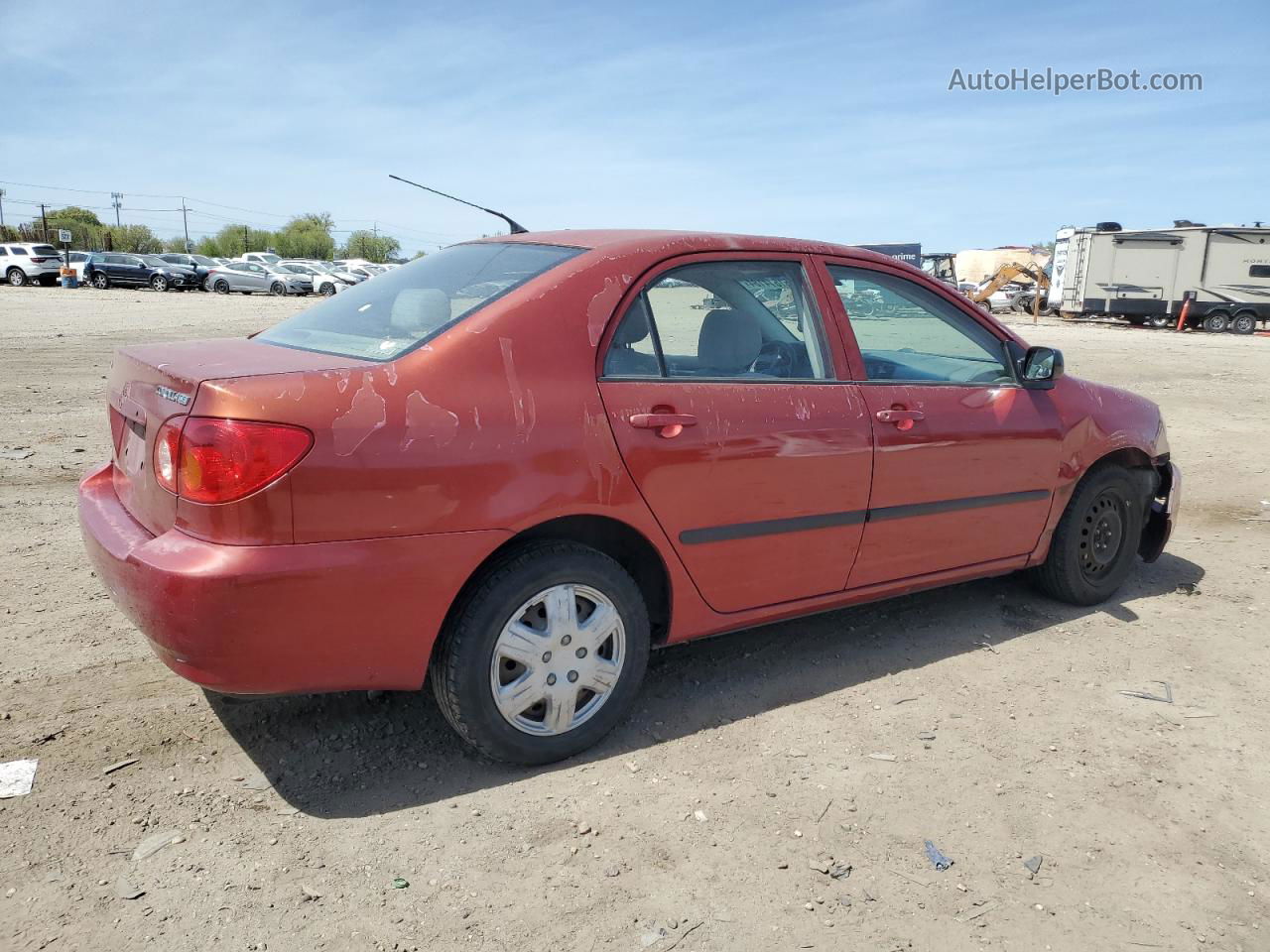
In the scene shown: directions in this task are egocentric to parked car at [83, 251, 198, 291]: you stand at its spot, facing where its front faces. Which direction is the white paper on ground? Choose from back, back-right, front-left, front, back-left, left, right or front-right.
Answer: front-right

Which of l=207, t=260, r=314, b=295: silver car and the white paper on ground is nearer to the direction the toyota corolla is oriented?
the silver car

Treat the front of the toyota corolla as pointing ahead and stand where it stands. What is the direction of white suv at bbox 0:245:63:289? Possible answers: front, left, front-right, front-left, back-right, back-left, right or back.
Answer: left

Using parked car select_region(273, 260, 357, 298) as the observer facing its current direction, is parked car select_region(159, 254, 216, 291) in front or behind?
behind

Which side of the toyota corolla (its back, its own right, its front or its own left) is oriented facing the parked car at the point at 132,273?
left

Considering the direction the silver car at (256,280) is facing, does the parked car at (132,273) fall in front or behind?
behind

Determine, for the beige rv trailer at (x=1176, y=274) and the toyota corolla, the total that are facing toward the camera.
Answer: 0
